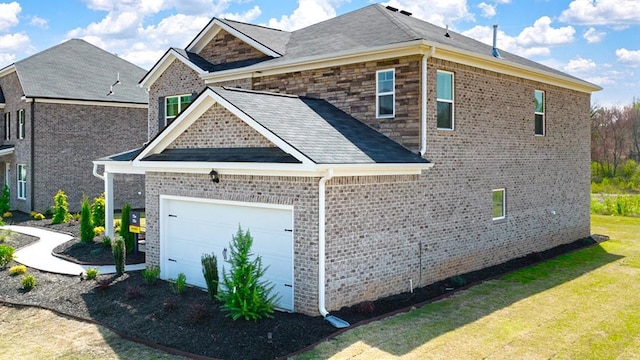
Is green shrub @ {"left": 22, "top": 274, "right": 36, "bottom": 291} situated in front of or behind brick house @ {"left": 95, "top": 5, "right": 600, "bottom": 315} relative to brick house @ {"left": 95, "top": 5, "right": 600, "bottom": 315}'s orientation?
in front

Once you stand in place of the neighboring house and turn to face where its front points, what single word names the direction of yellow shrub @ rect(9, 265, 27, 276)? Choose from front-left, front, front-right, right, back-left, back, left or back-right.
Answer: front-left

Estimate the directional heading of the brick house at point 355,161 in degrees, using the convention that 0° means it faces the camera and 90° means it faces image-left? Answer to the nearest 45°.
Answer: approximately 45°

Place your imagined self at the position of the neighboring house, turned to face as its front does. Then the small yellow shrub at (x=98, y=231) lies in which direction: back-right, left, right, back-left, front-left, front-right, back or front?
front-left

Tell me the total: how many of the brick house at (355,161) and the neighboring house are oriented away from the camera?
0

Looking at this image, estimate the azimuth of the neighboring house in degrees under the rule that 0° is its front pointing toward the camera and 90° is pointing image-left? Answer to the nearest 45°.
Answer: approximately 45°

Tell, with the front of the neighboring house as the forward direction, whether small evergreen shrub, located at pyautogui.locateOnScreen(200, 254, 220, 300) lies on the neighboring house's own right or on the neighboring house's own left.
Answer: on the neighboring house's own left
